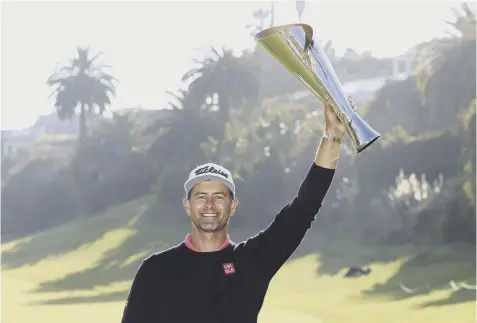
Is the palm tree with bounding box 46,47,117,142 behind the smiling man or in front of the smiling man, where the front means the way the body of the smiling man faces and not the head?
behind

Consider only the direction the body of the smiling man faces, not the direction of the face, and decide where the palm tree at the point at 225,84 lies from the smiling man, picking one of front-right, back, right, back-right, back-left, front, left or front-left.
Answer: back

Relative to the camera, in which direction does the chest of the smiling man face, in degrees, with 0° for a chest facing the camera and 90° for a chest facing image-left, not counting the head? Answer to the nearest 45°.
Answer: approximately 0°
